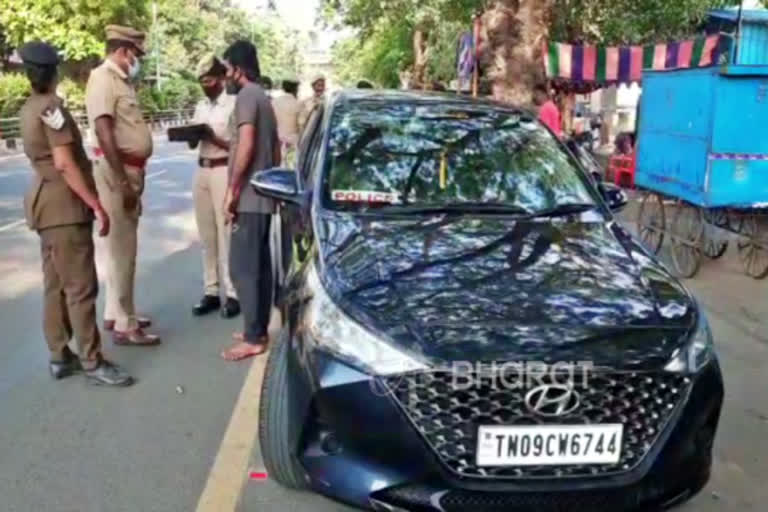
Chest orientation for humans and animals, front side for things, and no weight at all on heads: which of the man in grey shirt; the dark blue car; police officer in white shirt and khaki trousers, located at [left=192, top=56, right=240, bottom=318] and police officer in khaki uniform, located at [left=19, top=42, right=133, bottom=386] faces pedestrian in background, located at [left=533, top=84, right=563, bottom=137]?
police officer in khaki uniform, located at [left=19, top=42, right=133, bottom=386]

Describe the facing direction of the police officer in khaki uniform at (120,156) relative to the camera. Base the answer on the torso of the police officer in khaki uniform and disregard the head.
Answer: to the viewer's right

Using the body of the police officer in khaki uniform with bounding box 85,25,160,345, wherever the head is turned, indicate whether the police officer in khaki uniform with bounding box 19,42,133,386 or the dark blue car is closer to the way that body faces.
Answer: the dark blue car

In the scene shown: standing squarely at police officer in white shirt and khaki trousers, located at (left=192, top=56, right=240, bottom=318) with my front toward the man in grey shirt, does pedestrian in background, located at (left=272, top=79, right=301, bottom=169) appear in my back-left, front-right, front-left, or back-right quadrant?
back-left

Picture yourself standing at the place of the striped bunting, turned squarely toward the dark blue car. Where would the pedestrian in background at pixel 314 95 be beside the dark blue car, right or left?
right

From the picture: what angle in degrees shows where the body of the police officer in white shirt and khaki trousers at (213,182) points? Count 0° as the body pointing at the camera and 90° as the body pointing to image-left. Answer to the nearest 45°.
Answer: approximately 45°

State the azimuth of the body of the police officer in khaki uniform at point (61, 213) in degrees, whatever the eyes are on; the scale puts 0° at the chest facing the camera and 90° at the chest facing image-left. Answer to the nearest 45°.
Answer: approximately 225°

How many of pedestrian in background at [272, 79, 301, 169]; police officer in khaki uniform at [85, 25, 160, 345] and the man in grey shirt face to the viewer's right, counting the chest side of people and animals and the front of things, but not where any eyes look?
1

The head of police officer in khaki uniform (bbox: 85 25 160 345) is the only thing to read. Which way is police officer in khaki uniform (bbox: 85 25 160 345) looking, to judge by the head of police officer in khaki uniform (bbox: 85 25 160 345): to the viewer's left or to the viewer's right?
to the viewer's right

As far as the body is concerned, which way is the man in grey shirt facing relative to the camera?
to the viewer's left
